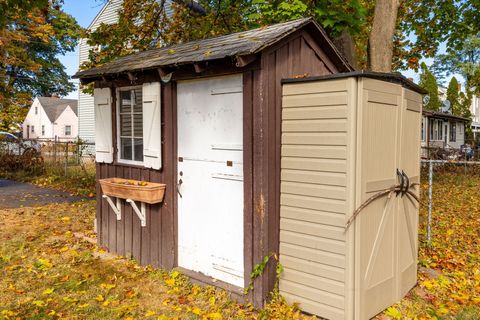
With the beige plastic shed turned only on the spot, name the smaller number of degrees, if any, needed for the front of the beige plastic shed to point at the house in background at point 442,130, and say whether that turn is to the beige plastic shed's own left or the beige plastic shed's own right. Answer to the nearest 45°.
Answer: approximately 135° to the beige plastic shed's own left

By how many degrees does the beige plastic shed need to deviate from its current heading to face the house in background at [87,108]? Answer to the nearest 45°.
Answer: approximately 180°

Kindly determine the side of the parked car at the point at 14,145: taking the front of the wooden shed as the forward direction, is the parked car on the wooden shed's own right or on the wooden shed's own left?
on the wooden shed's own right

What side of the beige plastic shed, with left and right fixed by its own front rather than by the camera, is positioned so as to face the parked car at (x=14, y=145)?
back

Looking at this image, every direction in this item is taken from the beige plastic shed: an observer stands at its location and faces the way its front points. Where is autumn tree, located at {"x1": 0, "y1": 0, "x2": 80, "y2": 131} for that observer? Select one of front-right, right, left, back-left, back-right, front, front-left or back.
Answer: back

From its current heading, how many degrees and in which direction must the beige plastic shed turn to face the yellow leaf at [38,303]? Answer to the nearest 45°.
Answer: approximately 135° to its right
